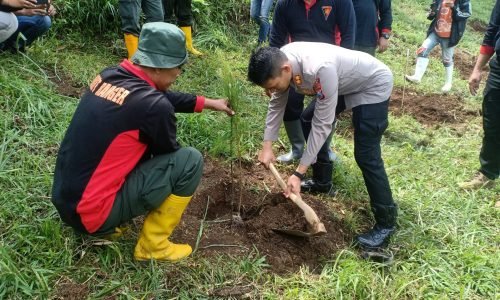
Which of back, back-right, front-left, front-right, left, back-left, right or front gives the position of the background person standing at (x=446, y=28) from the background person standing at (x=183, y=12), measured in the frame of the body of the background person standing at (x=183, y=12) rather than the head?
front-left

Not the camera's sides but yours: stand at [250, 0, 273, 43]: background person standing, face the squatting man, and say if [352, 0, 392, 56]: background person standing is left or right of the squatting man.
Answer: left

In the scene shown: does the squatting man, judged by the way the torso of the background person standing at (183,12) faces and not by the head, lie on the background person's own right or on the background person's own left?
on the background person's own right

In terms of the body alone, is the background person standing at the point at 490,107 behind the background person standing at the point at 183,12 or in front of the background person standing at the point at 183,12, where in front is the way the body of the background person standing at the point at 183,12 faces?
in front

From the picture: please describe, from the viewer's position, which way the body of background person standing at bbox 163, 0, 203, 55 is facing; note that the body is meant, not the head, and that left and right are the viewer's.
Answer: facing the viewer and to the right of the viewer

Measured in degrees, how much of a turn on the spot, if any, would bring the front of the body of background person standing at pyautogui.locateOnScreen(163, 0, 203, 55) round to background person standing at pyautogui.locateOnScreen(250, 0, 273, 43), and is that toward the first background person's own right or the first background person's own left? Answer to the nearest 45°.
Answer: approximately 90° to the first background person's own left
